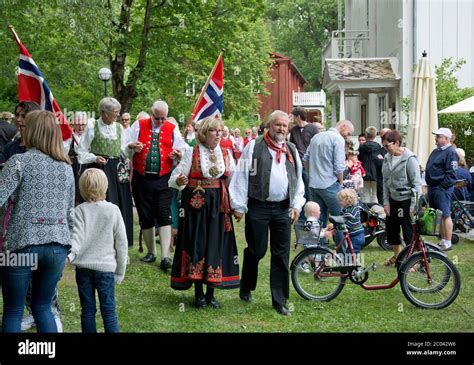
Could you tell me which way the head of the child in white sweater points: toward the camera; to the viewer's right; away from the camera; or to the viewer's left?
away from the camera

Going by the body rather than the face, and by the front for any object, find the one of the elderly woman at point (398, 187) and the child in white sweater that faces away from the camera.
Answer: the child in white sweater

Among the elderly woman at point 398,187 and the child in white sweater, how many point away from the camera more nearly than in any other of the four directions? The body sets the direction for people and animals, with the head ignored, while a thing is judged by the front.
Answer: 1

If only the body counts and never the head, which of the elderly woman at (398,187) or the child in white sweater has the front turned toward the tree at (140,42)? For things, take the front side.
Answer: the child in white sweater

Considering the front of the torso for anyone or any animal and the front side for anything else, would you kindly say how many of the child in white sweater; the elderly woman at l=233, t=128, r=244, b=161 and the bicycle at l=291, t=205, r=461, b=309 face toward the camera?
1

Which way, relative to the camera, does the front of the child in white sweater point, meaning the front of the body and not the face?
away from the camera

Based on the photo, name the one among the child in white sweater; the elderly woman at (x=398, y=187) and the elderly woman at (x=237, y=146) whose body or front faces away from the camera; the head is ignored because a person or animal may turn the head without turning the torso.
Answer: the child in white sweater

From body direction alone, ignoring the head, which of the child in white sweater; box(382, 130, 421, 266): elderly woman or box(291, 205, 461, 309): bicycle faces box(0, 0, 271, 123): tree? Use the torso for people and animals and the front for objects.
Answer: the child in white sweater
